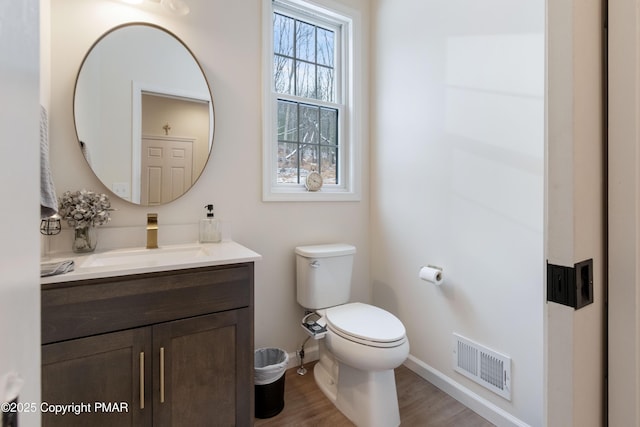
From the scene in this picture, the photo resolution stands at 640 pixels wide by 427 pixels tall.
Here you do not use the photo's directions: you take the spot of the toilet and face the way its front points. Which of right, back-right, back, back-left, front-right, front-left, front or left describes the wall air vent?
front-left

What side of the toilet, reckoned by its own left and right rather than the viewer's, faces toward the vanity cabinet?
right

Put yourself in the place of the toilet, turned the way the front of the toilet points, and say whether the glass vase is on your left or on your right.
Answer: on your right

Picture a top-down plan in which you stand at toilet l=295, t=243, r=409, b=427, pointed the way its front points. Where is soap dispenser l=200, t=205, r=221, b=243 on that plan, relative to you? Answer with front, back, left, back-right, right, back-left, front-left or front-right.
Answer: back-right

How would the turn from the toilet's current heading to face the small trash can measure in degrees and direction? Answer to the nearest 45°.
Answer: approximately 135° to its right

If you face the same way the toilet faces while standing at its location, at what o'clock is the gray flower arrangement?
The gray flower arrangement is roughly at 4 o'clock from the toilet.

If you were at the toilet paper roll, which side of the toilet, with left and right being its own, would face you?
left

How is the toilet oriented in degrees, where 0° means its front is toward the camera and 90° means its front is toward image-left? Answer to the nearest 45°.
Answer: approximately 315°
